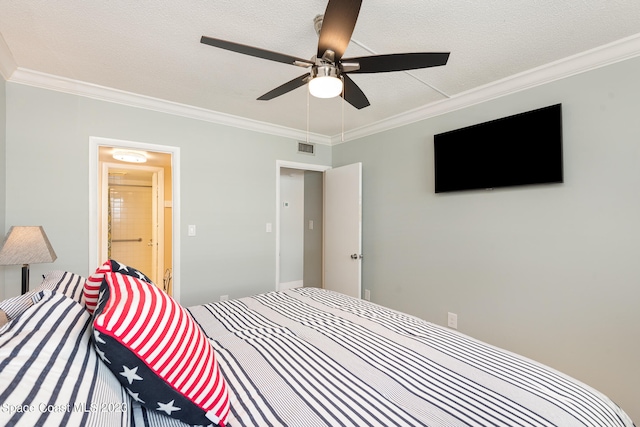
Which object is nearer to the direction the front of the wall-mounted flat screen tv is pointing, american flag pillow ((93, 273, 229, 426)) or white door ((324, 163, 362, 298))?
the american flag pillow

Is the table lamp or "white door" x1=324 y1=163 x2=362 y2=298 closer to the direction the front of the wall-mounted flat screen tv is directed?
the table lamp

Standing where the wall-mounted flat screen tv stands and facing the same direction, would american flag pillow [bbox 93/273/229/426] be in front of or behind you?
in front

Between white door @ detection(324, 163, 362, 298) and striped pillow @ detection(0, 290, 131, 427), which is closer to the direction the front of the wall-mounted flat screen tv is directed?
the striped pillow

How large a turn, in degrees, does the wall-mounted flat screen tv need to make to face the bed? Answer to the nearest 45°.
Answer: approximately 45° to its left

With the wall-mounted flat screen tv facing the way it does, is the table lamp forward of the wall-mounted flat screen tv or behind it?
forward

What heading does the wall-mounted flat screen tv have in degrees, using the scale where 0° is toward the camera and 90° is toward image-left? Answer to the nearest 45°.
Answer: approximately 45°

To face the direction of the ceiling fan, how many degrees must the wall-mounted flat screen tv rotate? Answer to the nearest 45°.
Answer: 0° — it already faces it
